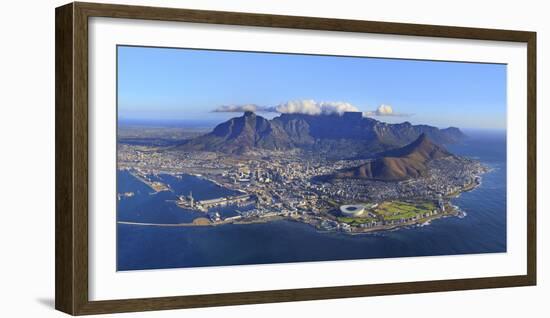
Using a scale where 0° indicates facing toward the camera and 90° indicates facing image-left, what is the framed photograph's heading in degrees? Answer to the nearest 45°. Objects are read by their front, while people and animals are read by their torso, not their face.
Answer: approximately 315°
